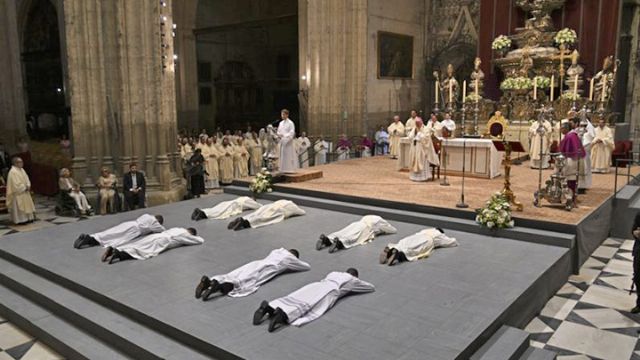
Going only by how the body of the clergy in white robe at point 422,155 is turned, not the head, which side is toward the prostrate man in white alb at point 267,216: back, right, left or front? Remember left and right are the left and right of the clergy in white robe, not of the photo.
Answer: front

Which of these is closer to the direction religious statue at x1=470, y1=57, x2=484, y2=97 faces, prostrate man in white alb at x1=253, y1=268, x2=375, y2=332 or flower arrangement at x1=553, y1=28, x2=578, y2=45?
the prostrate man in white alb

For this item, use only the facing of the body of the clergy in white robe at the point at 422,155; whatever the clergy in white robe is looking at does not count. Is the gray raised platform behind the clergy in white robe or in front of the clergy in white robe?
in front

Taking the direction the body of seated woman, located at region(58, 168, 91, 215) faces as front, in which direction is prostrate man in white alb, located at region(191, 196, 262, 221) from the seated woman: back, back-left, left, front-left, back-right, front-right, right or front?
front

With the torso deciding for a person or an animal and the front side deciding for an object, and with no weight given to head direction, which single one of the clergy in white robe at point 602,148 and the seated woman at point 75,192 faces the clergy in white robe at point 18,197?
the clergy in white robe at point 602,148

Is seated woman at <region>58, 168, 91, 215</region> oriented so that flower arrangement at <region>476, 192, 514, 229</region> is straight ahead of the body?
yes

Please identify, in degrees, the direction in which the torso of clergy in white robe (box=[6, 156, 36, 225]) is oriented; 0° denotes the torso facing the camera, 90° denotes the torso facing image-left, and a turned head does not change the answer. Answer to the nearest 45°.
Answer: approximately 315°

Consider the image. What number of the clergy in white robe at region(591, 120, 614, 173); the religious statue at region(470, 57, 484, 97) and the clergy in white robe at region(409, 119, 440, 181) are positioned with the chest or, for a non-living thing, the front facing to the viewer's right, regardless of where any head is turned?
0

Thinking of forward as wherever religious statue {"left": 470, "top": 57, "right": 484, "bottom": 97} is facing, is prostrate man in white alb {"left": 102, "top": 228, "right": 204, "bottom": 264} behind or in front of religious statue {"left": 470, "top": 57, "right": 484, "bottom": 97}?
in front

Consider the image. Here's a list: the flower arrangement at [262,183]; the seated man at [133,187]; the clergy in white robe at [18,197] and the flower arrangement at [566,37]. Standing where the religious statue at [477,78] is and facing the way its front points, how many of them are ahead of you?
3

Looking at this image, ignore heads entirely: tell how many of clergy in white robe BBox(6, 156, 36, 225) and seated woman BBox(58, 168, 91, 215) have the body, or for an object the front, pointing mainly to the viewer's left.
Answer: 0

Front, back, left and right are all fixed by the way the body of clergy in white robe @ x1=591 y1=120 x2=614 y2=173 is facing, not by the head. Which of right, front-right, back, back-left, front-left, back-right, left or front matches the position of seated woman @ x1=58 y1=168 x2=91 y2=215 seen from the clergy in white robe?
front

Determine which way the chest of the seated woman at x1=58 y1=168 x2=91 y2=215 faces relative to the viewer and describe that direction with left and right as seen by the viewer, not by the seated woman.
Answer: facing the viewer and to the right of the viewer

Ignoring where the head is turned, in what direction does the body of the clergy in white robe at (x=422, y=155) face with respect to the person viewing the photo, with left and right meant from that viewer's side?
facing the viewer and to the left of the viewer

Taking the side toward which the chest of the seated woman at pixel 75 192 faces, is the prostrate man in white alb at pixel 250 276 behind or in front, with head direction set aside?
in front
